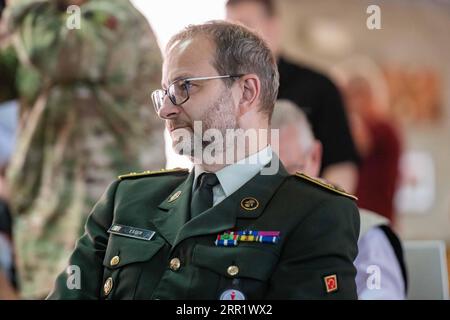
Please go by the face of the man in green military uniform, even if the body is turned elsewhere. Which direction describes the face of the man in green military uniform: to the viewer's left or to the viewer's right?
to the viewer's left

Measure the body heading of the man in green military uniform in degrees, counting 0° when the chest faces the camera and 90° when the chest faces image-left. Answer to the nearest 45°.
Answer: approximately 45°

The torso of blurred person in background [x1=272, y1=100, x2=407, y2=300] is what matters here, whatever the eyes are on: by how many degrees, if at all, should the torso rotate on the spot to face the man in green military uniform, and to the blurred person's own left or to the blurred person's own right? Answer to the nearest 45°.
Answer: approximately 45° to the blurred person's own left
